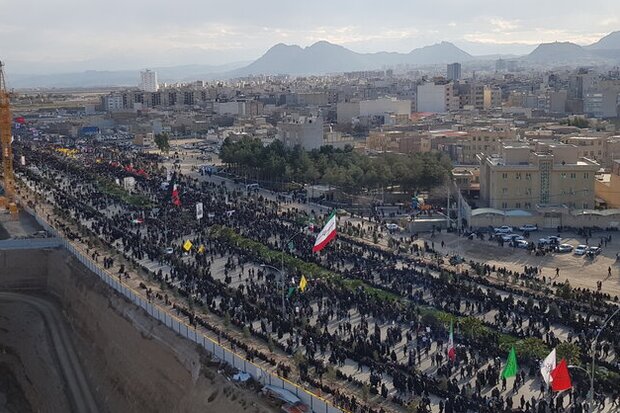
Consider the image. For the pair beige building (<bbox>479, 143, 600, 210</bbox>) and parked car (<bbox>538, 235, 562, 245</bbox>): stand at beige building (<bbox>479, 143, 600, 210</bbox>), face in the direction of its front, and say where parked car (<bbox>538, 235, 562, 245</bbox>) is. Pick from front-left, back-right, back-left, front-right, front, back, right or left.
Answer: front

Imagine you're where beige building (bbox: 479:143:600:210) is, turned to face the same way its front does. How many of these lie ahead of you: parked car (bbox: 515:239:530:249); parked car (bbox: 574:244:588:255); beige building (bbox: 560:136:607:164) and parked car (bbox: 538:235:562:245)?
3

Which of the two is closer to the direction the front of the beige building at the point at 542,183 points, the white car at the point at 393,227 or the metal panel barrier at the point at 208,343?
the metal panel barrier

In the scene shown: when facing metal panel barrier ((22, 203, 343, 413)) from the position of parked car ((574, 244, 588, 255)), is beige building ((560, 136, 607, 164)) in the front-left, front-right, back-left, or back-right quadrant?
back-right

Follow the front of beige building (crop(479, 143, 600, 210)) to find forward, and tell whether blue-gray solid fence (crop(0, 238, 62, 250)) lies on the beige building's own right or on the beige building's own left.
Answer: on the beige building's own right

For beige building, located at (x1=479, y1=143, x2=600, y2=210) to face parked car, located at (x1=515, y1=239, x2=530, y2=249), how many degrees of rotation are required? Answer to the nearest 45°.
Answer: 0° — it already faces it

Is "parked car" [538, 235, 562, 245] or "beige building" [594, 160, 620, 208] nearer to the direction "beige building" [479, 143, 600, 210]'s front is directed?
the parked car

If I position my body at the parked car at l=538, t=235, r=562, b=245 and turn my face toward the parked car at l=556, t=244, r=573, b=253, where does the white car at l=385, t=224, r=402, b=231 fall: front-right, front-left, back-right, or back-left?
back-right

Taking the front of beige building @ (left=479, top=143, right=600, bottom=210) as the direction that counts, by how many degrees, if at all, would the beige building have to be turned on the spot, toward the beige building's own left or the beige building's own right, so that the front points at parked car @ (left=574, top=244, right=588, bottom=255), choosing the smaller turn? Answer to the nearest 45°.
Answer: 0° — it already faces it

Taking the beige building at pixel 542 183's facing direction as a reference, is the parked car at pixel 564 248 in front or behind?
in front

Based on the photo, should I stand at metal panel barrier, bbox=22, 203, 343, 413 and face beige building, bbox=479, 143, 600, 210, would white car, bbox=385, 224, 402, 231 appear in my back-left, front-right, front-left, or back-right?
front-left

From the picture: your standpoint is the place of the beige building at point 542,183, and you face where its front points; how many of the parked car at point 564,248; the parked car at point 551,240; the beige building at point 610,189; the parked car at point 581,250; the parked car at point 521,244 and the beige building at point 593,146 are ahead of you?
4

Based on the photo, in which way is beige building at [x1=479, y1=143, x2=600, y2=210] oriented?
toward the camera

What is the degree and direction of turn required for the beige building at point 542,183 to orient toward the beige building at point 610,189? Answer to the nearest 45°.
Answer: approximately 135° to its left

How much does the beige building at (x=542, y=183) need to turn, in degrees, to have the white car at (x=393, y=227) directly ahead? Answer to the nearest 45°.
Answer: approximately 45° to its right
